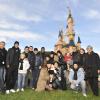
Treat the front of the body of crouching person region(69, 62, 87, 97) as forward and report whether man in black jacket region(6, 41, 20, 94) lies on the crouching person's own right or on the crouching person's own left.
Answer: on the crouching person's own right

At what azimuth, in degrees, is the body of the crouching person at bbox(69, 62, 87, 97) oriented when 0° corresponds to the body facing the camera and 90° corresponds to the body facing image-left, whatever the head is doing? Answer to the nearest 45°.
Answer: approximately 0°

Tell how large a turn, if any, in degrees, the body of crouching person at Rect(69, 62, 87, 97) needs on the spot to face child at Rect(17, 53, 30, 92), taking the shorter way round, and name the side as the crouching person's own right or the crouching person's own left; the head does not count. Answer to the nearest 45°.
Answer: approximately 90° to the crouching person's own right

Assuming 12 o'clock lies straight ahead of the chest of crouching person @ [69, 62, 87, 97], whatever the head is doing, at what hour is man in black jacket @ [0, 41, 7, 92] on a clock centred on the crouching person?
The man in black jacket is roughly at 2 o'clock from the crouching person.

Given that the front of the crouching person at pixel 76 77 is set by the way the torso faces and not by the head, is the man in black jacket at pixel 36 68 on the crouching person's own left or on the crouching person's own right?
on the crouching person's own right

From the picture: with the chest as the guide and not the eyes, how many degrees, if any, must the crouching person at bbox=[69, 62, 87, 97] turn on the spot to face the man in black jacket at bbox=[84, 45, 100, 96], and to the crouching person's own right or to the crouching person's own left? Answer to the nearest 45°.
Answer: approximately 45° to the crouching person's own left
